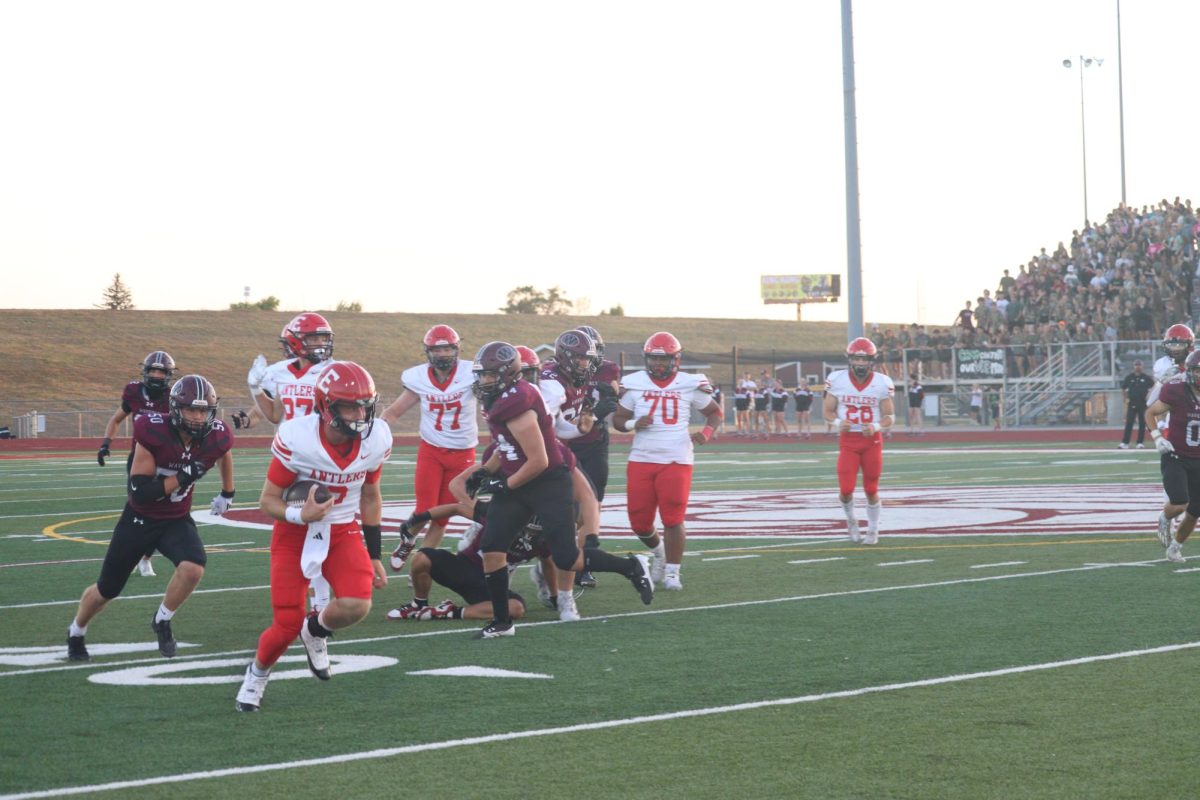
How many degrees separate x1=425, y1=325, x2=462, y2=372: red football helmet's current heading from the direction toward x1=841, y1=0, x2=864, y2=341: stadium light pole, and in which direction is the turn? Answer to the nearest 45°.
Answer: approximately 135° to its left

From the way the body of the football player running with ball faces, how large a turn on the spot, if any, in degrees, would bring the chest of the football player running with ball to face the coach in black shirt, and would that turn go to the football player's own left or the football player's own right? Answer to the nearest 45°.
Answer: approximately 90° to the football player's own left

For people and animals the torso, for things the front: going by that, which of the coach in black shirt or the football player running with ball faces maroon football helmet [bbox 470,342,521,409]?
the coach in black shirt

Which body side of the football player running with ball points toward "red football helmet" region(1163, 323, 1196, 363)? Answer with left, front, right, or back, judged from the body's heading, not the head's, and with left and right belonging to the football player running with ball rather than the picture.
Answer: left

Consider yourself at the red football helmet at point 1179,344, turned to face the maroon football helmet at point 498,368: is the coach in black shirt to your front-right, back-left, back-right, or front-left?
back-right

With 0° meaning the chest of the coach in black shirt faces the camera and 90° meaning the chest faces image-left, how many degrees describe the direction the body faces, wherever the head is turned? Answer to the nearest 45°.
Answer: approximately 0°

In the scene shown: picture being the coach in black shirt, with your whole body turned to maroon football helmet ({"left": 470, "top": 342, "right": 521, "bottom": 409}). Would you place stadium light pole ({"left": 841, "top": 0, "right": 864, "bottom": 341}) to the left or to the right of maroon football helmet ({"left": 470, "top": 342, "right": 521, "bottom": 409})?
right

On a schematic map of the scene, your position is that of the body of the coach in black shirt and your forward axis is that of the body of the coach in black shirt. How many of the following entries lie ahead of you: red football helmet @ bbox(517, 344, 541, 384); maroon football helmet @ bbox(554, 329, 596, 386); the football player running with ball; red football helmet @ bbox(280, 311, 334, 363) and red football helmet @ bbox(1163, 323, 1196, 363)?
5

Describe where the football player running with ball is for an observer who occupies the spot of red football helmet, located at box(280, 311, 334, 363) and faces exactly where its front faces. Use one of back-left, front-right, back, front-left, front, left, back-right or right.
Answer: front-right

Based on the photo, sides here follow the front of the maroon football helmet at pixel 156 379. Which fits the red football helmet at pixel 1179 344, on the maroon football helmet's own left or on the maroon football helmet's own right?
on the maroon football helmet's own left

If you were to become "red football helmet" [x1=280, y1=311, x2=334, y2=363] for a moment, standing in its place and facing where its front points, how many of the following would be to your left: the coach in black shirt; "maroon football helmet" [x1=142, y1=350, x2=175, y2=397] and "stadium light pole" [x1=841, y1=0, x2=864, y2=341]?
2

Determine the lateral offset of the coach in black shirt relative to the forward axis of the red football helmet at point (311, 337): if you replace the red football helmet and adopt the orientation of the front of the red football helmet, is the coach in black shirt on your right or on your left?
on your left

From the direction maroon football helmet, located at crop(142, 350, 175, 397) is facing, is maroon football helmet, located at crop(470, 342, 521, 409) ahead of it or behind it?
ahead
